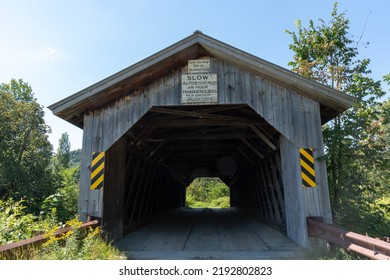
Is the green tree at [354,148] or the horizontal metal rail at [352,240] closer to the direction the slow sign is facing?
the horizontal metal rail

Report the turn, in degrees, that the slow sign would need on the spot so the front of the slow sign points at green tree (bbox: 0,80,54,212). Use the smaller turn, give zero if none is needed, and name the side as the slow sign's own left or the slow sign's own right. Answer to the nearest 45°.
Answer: approximately 135° to the slow sign's own right

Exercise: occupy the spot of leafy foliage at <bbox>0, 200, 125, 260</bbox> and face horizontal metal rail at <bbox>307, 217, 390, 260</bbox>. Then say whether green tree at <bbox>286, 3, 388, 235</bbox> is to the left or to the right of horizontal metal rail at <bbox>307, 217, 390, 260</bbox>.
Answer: left

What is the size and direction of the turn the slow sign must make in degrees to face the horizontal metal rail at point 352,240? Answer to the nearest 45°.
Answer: approximately 45° to its left

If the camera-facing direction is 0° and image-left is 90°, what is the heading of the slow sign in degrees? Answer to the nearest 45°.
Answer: approximately 0°

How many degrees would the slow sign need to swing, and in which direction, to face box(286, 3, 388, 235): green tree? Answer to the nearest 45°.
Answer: approximately 90° to its left

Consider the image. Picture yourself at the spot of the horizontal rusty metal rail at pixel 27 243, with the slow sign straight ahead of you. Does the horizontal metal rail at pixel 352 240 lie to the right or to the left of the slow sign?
right

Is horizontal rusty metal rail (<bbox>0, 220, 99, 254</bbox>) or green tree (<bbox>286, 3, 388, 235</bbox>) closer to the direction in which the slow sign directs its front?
the horizontal rusty metal rail
